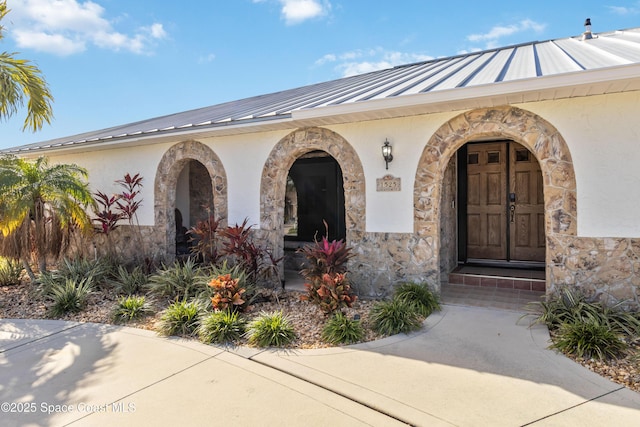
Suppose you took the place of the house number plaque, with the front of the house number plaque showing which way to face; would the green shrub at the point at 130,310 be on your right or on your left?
on your right

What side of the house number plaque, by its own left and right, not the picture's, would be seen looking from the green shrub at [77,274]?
right

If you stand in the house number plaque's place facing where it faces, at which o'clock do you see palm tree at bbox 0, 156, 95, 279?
The palm tree is roughly at 3 o'clock from the house number plaque.

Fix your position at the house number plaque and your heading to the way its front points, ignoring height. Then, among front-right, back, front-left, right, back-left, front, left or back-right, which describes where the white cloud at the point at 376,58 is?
back

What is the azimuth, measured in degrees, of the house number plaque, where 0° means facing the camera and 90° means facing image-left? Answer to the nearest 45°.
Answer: approximately 0°

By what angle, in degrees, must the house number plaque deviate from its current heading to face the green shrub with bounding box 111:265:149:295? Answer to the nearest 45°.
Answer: approximately 90° to its right

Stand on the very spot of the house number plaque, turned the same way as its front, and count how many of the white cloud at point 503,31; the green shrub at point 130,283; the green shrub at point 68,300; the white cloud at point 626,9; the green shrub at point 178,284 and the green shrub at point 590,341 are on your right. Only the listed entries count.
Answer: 3

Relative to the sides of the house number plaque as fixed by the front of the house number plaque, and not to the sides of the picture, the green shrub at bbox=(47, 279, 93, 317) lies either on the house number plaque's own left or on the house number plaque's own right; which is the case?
on the house number plaque's own right

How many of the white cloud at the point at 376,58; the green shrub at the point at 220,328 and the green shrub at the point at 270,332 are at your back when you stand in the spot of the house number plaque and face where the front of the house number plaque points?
1

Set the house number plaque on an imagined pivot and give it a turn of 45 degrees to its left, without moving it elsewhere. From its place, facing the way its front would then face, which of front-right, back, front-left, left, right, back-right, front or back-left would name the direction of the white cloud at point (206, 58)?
back

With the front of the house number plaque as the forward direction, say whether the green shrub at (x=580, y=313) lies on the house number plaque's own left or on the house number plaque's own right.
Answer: on the house number plaque's own left

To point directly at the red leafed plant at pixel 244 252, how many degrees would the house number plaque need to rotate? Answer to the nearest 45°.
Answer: approximately 90° to its right

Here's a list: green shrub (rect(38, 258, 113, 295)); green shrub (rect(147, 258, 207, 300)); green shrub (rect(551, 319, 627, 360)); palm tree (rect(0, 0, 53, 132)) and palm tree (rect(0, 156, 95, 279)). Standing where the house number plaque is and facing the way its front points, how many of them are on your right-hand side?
4

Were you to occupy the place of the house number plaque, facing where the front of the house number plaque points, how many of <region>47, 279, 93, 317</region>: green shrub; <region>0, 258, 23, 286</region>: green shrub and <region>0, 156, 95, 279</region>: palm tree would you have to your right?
3
